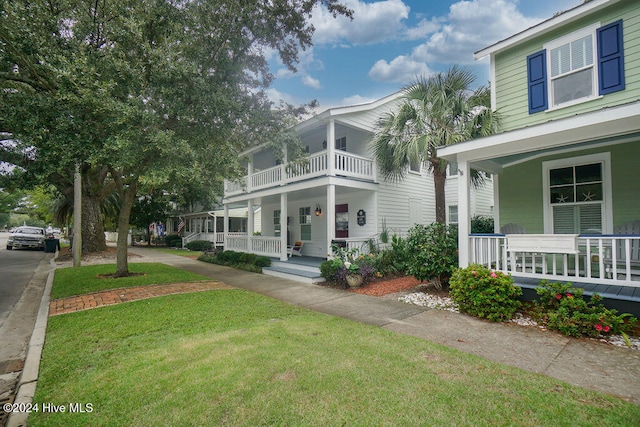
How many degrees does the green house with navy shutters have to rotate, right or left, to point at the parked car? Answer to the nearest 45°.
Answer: approximately 45° to its right

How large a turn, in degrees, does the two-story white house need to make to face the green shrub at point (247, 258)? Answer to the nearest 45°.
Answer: approximately 45° to its right

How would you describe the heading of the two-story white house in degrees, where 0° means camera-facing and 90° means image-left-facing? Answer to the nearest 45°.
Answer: approximately 45°

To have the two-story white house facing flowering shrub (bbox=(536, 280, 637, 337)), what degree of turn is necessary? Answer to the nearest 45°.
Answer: approximately 90° to its left

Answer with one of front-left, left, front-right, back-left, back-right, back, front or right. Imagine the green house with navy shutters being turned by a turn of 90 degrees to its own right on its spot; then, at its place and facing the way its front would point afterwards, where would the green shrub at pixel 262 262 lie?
front-left

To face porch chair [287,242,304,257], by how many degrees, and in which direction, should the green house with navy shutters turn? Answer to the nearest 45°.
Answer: approximately 45° to its right

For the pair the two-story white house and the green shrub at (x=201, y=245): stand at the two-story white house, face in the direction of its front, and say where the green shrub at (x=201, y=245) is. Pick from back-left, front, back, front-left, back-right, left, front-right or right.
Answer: right

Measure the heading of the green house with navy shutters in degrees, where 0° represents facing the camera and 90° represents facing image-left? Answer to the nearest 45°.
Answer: approximately 45°

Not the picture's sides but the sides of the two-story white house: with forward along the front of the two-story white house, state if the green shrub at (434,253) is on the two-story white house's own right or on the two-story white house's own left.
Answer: on the two-story white house's own left

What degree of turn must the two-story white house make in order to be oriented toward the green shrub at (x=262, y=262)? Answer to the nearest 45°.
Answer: approximately 45° to its right

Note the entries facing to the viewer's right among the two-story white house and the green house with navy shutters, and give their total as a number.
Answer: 0

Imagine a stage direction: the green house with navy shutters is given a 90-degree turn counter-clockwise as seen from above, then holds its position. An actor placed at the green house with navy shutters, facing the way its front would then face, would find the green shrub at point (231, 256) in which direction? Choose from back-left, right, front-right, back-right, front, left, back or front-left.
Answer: back-right

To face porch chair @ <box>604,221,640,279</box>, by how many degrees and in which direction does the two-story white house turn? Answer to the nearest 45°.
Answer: approximately 90° to its left

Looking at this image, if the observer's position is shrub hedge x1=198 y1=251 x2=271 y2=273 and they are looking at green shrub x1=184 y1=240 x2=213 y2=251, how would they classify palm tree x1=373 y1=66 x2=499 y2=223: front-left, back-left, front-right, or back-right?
back-right
